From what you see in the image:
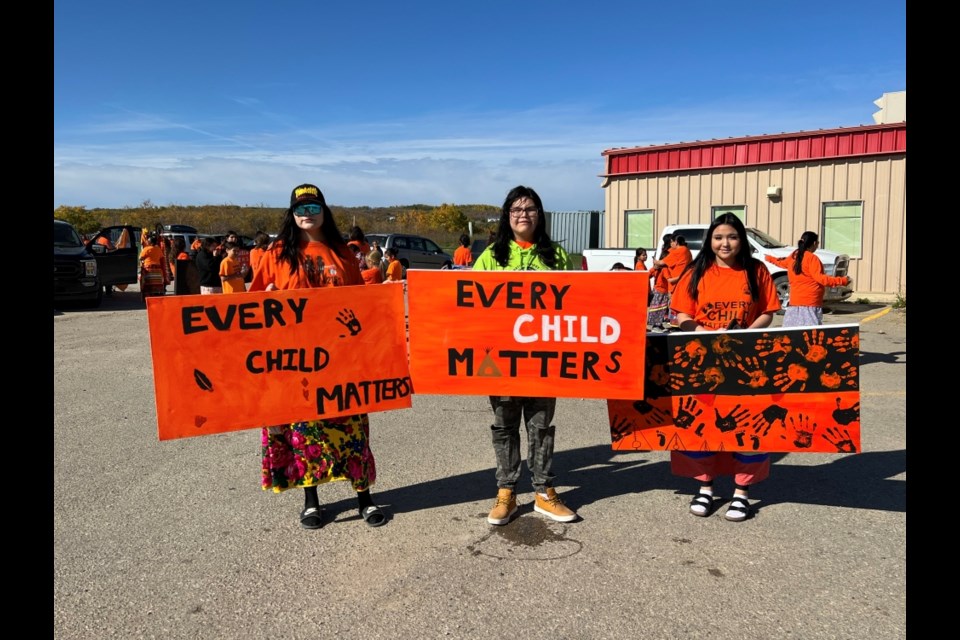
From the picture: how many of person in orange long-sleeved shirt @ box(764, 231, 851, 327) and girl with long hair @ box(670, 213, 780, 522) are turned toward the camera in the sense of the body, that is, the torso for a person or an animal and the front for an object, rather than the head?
1

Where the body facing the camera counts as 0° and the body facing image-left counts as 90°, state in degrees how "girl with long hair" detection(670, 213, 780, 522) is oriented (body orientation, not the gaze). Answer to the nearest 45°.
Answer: approximately 0°

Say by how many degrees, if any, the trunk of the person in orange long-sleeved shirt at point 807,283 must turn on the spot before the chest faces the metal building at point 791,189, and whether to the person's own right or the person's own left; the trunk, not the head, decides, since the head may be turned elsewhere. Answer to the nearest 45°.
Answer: approximately 45° to the person's own left

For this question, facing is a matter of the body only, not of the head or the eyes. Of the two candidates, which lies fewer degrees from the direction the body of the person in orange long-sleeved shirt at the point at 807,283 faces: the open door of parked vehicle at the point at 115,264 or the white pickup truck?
the white pickup truck

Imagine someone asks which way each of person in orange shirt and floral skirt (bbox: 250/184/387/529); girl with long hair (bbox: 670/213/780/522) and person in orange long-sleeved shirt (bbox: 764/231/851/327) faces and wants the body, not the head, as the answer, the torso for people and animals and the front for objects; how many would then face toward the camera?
2

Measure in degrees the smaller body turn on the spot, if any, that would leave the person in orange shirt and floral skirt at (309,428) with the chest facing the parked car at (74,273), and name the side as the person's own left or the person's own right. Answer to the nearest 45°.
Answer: approximately 180°

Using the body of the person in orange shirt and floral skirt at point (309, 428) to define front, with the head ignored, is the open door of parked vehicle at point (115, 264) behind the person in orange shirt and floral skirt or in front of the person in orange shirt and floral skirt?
behind

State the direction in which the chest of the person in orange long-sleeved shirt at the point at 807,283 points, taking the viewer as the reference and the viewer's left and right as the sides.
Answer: facing away from the viewer and to the right of the viewer

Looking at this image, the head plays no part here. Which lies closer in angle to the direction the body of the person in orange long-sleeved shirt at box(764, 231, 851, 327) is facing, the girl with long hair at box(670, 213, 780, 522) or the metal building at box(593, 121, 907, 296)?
the metal building
